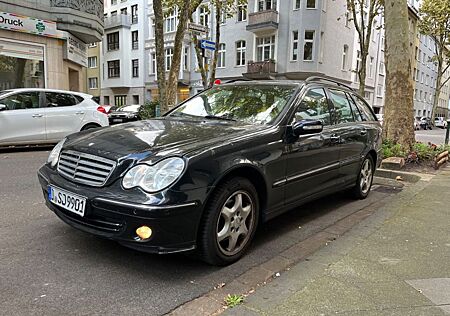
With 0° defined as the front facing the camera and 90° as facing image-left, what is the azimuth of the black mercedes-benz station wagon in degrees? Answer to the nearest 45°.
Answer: approximately 45°

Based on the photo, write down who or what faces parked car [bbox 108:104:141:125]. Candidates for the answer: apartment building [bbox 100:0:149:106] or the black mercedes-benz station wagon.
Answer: the apartment building

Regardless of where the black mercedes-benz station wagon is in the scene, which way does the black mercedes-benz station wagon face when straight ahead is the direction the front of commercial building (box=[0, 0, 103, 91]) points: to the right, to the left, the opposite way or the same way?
to the right

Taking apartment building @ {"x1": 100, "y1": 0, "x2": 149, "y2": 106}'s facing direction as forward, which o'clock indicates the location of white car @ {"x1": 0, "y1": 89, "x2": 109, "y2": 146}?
The white car is roughly at 12 o'clock from the apartment building.

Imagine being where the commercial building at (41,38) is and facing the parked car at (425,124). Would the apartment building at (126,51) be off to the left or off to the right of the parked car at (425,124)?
left

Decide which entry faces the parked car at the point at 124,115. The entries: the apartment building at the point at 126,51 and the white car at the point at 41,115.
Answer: the apartment building

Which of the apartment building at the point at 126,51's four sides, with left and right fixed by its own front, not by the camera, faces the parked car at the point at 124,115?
front

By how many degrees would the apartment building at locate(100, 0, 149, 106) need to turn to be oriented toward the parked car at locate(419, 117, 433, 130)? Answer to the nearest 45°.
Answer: approximately 90° to its left

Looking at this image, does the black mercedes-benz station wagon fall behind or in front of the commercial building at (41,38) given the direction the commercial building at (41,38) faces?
in front

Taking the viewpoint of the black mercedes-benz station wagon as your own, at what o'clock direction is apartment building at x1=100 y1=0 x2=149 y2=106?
The apartment building is roughly at 4 o'clock from the black mercedes-benz station wagon.

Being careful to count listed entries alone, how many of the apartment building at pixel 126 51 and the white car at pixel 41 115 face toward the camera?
1

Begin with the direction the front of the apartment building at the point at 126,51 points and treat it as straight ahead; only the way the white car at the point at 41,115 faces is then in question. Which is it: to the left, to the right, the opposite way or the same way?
to the right

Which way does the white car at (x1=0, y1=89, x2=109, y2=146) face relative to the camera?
to the viewer's left

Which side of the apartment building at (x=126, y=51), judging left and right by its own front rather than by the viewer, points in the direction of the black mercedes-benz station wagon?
front
